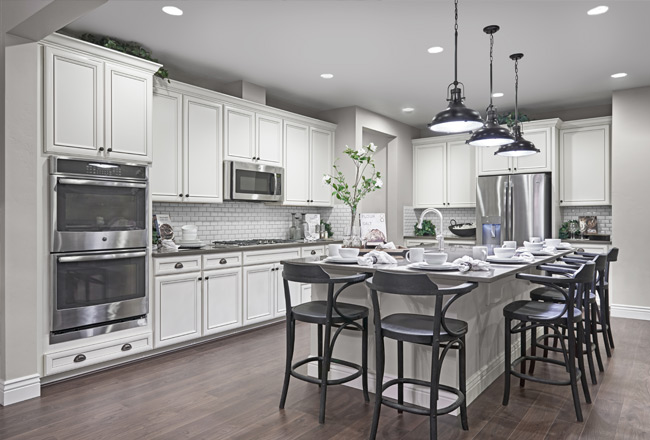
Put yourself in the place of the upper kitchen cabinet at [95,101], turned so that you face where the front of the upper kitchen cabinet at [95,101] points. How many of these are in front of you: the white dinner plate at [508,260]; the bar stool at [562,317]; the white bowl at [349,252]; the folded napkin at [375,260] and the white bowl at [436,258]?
5

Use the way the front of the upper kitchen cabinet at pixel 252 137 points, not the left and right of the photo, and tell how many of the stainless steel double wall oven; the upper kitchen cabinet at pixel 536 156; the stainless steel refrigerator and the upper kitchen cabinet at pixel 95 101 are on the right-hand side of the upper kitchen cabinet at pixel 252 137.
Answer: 2

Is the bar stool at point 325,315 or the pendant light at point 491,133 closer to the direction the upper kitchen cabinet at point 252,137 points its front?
the pendant light

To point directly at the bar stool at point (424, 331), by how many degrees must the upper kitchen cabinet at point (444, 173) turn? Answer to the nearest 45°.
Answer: approximately 45° to its left

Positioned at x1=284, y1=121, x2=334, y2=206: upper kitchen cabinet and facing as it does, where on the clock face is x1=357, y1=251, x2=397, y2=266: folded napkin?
The folded napkin is roughly at 1 o'clock from the upper kitchen cabinet.

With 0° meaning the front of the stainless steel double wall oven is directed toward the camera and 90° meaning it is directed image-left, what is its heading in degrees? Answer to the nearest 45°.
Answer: approximately 315°

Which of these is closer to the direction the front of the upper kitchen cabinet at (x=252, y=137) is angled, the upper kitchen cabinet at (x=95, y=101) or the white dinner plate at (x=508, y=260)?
the white dinner plate

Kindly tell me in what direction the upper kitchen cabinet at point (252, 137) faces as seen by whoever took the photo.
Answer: facing the viewer and to the right of the viewer

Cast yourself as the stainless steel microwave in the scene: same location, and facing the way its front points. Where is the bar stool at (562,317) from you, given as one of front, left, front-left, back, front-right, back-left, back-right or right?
front

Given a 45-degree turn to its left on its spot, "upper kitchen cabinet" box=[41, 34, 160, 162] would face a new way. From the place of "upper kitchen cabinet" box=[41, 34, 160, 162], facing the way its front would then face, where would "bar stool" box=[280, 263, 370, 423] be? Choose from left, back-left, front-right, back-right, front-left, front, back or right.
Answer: front-right

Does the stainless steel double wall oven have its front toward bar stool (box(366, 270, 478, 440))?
yes

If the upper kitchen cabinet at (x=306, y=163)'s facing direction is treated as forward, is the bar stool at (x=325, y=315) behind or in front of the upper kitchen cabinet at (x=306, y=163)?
in front

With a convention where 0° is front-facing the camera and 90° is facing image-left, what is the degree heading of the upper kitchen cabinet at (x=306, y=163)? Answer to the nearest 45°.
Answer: approximately 315°

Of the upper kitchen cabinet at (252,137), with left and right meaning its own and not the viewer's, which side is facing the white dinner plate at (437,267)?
front

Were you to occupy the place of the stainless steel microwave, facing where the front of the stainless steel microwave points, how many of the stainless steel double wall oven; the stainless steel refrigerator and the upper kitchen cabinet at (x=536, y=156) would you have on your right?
1

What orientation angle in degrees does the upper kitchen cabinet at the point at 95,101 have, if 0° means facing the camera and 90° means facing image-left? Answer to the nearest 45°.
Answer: approximately 315°

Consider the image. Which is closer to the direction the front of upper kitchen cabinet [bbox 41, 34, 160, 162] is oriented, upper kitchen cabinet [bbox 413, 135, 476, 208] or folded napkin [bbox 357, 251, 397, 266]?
the folded napkin
